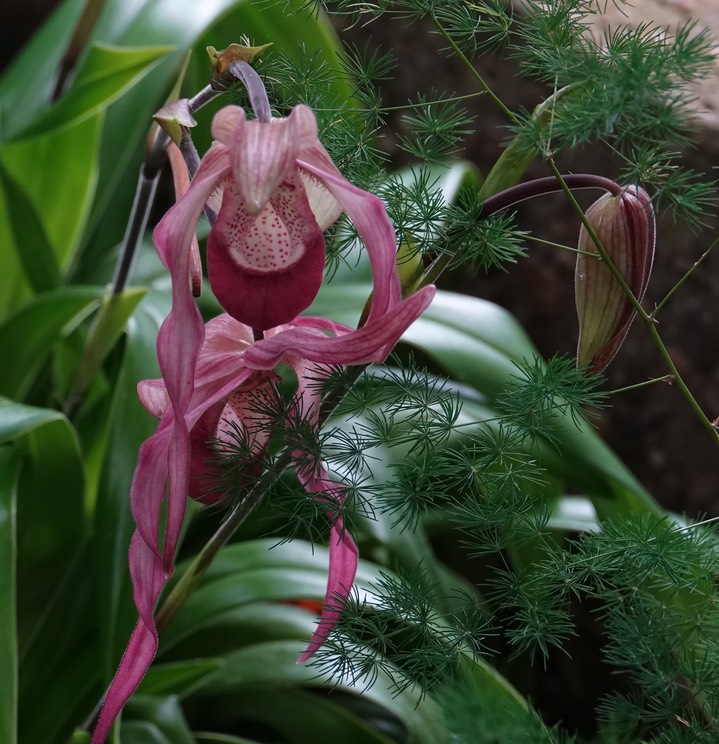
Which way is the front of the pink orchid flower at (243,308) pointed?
toward the camera
